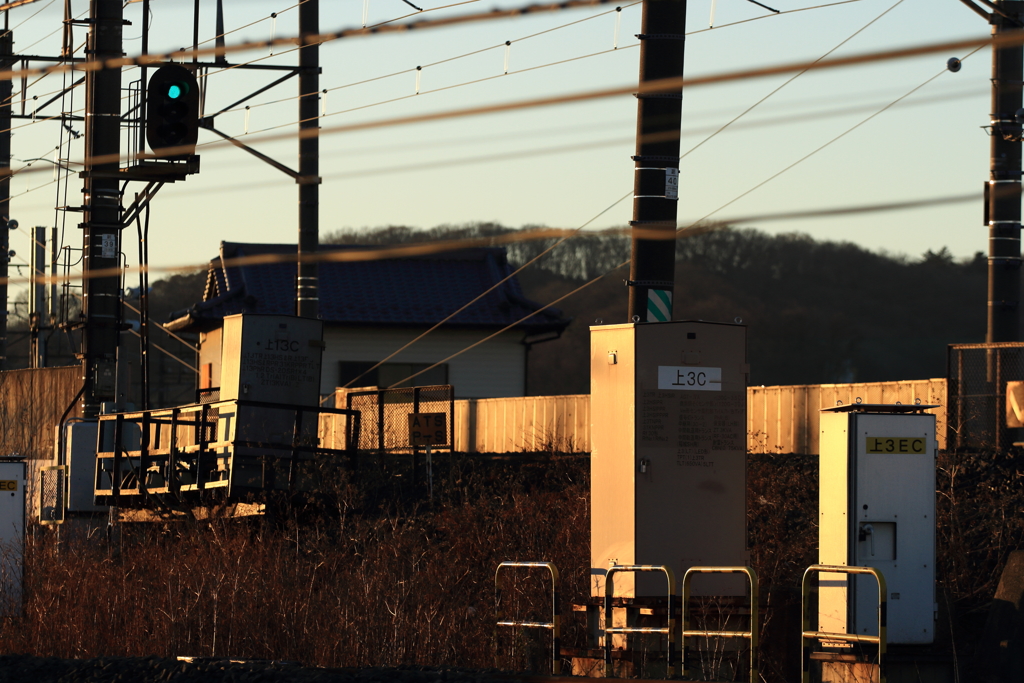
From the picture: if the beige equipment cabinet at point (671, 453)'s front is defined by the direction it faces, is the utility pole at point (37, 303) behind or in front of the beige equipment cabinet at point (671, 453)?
behind

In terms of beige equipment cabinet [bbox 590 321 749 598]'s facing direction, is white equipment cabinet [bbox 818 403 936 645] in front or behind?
in front

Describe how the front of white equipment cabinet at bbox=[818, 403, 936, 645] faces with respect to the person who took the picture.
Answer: facing the viewer and to the right of the viewer

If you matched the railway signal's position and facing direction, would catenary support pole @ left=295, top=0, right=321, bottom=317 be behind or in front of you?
behind

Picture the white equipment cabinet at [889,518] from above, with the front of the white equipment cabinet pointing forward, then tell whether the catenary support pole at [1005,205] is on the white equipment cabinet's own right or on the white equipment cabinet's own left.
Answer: on the white equipment cabinet's own left

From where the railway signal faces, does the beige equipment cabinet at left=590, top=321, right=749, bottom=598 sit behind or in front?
in front

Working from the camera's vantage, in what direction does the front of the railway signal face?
facing the viewer

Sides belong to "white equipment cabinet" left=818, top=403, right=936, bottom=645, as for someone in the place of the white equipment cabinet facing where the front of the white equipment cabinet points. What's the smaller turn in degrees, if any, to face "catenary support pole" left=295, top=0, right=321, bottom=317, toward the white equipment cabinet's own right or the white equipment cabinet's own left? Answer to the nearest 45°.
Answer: approximately 180°

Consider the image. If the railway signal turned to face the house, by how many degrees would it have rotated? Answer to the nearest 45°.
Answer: approximately 180°

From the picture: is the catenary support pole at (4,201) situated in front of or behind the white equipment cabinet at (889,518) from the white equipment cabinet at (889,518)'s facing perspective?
behind

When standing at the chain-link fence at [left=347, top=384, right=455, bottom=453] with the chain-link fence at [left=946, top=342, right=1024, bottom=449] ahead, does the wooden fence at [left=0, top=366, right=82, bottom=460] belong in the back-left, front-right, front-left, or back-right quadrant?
back-right

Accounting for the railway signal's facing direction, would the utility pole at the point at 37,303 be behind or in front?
behind
